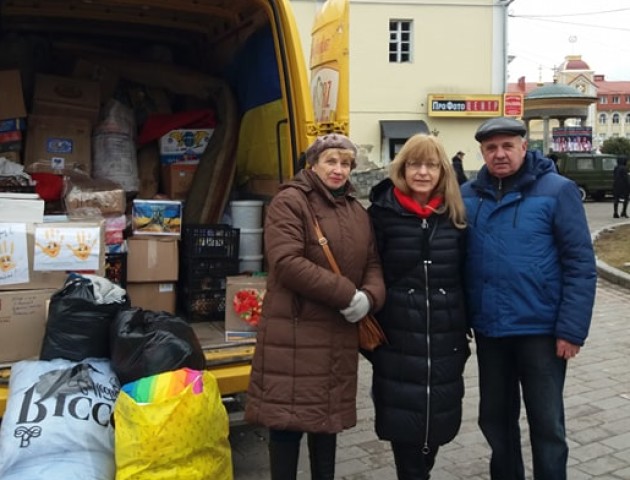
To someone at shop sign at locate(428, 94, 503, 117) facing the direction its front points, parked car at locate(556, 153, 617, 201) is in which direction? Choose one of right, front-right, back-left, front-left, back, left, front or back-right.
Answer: left

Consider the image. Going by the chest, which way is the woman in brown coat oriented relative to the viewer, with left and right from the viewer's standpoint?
facing the viewer and to the right of the viewer

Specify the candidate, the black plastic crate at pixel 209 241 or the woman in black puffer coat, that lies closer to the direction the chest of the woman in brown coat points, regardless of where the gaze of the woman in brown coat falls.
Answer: the woman in black puffer coat

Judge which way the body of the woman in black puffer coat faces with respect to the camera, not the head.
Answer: toward the camera

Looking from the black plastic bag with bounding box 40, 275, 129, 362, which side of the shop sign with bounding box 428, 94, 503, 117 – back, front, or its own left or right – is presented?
front

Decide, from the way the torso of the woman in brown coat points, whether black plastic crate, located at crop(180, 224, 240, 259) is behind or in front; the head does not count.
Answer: behind

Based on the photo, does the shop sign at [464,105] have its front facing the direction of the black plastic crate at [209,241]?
yes

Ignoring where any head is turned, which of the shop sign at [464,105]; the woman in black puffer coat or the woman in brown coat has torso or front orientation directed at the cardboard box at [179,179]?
the shop sign

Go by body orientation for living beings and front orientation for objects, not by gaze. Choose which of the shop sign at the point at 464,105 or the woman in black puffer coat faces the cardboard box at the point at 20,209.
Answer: the shop sign

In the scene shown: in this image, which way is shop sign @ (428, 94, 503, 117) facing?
toward the camera

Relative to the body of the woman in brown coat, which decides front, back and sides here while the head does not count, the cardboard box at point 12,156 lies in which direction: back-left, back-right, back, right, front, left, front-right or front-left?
back

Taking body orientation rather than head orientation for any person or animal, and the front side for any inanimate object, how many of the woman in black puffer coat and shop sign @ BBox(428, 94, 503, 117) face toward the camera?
2

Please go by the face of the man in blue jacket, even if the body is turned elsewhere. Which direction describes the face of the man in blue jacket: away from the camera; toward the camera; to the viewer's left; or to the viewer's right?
toward the camera

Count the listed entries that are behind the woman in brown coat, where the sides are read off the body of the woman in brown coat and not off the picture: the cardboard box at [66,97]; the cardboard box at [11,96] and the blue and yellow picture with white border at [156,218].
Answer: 3

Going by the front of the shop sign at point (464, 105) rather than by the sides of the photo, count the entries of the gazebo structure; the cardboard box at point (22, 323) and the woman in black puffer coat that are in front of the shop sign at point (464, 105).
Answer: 2

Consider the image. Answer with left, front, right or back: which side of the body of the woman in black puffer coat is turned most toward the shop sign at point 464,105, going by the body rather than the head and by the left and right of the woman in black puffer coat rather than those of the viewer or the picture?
back

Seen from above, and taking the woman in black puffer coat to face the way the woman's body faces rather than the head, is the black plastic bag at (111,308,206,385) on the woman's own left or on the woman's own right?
on the woman's own right

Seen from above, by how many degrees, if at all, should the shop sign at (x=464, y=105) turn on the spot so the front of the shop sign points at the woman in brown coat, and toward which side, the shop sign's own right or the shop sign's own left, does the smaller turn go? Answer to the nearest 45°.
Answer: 0° — it already faces them

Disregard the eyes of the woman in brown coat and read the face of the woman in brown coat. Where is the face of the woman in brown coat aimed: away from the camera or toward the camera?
toward the camera
